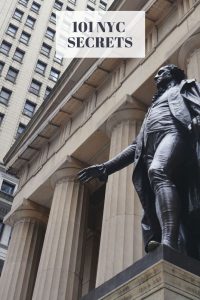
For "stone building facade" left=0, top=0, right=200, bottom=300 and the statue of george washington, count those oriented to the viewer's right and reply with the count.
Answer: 0

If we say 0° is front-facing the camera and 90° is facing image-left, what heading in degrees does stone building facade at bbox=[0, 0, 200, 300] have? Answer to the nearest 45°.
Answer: approximately 45°

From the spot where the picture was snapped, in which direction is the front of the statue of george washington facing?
facing the viewer and to the left of the viewer

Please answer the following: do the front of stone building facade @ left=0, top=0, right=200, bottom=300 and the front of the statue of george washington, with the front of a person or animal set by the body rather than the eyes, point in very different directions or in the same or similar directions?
same or similar directions
